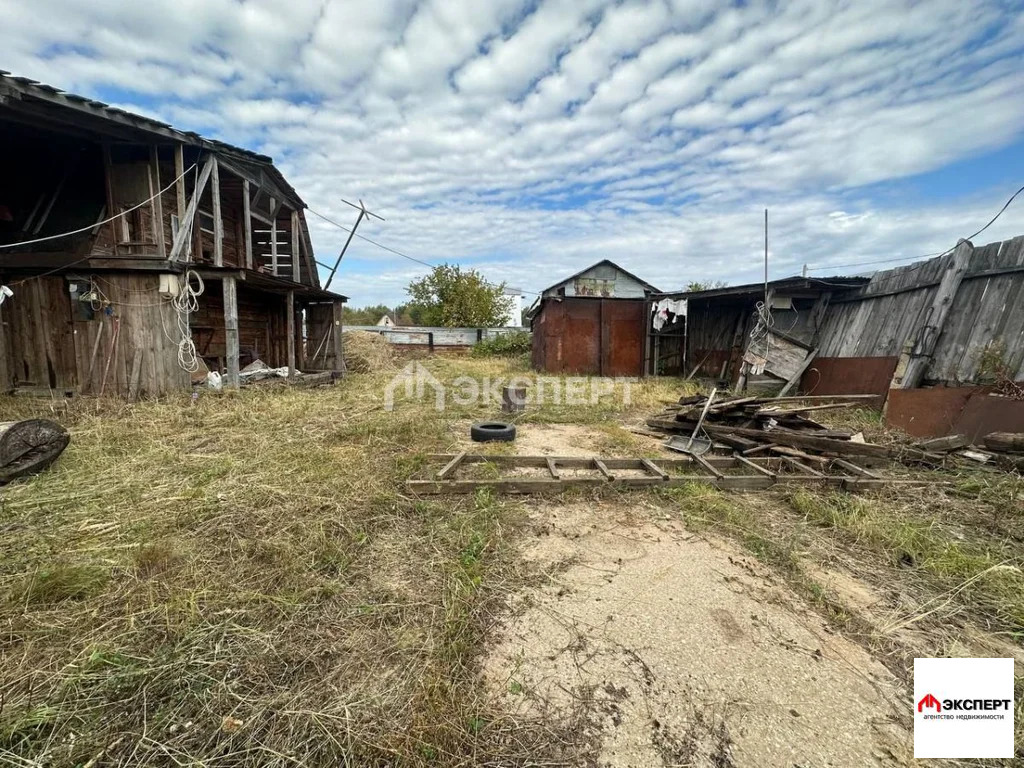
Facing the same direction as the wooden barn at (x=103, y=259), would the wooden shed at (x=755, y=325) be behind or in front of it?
in front

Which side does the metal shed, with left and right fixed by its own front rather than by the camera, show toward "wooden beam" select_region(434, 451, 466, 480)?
front

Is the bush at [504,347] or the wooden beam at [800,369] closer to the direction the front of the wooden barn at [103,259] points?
the wooden beam

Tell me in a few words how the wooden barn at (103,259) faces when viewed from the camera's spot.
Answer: facing the viewer and to the right of the viewer

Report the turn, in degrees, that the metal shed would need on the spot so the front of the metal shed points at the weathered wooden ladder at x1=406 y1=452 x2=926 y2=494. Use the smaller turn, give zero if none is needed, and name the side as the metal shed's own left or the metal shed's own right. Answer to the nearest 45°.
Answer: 0° — it already faces it

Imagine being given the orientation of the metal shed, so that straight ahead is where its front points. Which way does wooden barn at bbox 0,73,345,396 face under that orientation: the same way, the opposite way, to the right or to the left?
to the left

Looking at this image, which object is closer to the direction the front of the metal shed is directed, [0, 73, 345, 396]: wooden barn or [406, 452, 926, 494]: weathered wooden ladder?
the weathered wooden ladder

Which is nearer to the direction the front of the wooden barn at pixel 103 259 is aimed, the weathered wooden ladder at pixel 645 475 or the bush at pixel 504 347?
the weathered wooden ladder

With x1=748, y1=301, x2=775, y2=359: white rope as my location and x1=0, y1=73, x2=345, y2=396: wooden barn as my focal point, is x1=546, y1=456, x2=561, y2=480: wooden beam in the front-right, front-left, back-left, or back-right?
front-left

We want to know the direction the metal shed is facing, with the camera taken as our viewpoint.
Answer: facing the viewer

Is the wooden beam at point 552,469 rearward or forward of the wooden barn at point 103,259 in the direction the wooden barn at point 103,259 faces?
forward

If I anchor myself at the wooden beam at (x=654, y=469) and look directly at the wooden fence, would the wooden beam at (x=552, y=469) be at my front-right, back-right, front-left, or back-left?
back-left

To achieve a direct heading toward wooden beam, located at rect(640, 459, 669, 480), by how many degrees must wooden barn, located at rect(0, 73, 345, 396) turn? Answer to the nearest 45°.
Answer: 0° — it already faces it

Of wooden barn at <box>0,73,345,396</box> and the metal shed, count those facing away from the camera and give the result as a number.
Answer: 0

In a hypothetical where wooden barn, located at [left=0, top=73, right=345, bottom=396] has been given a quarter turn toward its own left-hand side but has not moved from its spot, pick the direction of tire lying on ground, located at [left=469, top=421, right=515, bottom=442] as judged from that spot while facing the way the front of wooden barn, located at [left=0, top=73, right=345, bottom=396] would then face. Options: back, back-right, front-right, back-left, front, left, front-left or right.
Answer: right

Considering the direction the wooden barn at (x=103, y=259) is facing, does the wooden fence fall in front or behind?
in front

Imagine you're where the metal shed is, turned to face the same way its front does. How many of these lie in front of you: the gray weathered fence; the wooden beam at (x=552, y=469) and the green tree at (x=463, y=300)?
1

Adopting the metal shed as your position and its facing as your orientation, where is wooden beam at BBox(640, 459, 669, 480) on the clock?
The wooden beam is roughly at 12 o'clock from the metal shed.
